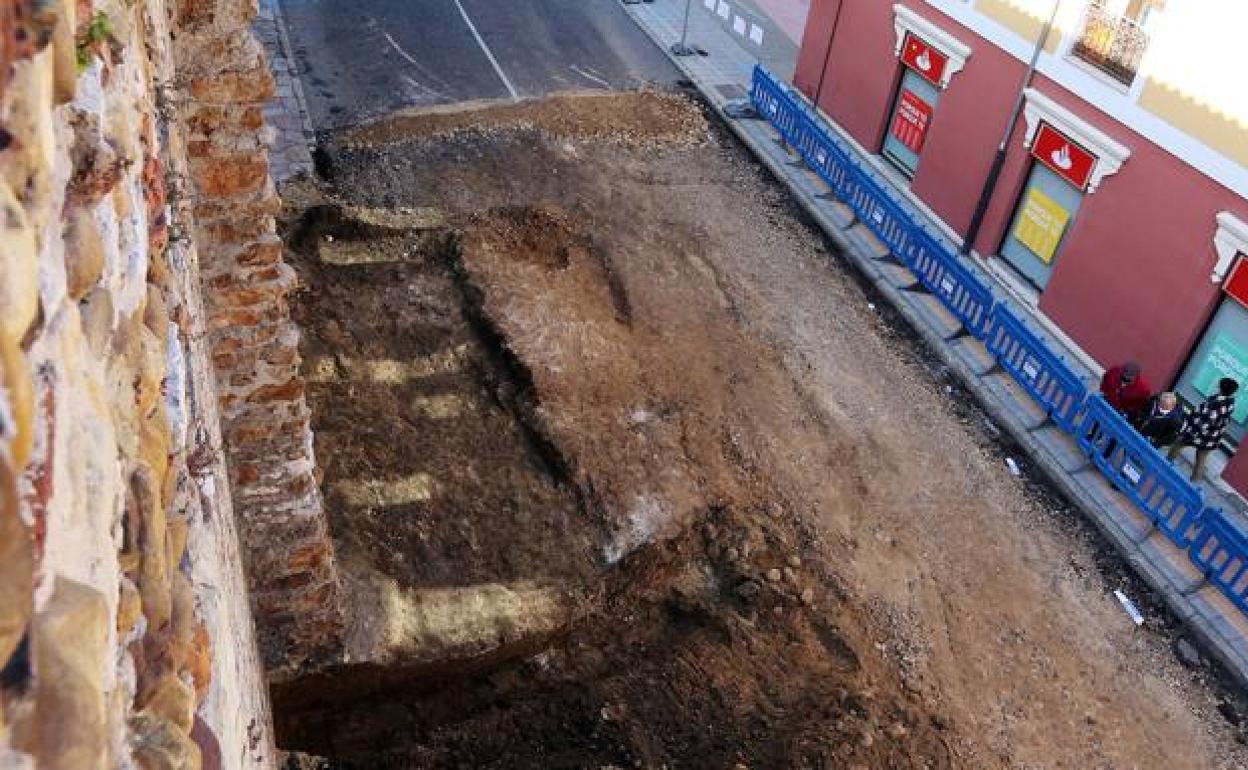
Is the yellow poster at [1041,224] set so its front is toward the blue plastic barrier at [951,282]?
yes

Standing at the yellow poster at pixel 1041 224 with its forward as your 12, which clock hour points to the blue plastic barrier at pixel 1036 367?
The blue plastic barrier is roughly at 10 o'clock from the yellow poster.

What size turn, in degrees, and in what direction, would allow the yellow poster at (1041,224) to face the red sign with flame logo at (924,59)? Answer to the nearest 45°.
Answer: approximately 90° to its right

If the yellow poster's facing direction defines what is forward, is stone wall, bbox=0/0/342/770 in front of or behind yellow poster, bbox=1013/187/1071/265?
in front

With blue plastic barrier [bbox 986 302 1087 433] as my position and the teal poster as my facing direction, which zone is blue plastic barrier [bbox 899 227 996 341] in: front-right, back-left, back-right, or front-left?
back-left

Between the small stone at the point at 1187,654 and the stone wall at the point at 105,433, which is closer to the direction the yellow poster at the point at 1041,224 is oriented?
the stone wall

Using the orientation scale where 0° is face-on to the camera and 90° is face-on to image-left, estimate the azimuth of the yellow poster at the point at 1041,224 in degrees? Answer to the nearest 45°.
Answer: approximately 45°

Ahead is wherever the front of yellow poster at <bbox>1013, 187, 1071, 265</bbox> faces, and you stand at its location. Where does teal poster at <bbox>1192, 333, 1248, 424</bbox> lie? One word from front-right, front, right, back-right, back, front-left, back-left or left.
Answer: left

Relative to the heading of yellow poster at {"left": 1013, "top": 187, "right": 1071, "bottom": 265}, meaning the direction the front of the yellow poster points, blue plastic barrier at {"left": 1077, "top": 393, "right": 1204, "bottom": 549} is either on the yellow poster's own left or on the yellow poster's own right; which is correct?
on the yellow poster's own left

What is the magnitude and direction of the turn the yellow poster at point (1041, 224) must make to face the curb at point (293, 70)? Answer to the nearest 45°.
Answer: approximately 45° to its right

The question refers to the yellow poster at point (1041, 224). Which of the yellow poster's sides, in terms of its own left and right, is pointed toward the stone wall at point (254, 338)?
front

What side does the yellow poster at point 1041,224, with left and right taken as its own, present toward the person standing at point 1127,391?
left

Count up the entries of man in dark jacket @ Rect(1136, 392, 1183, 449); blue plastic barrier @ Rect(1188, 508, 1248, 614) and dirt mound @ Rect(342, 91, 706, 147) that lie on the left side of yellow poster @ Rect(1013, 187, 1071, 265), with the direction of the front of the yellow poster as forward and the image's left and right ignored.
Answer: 2

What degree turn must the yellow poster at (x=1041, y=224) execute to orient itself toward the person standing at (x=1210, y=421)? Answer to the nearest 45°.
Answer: approximately 90° to its left
